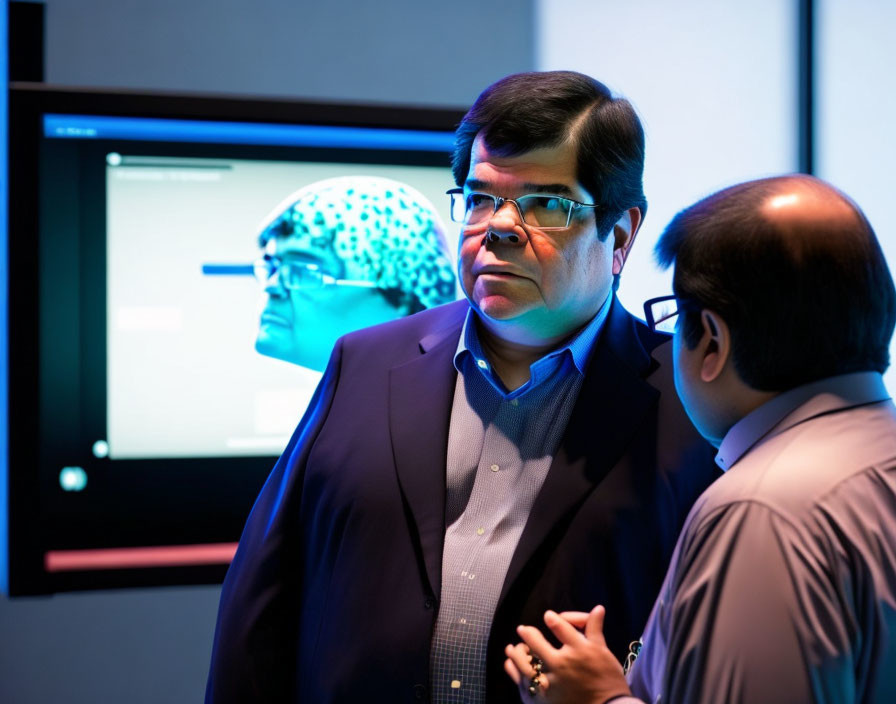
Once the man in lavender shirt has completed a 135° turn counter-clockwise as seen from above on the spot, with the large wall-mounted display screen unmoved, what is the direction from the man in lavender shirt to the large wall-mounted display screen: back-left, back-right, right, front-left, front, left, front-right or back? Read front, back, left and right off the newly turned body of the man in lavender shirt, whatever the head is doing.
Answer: back-right

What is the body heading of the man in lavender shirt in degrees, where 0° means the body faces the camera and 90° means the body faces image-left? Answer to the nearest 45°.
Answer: approximately 135°

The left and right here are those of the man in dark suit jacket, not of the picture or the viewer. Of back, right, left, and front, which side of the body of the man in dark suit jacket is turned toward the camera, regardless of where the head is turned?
front

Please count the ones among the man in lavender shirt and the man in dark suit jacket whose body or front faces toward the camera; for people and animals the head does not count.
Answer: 1

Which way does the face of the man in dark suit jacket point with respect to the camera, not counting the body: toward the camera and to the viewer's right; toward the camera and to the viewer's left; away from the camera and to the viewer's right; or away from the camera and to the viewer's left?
toward the camera and to the viewer's left

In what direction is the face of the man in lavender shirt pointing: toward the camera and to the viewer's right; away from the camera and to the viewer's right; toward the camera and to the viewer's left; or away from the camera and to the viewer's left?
away from the camera and to the viewer's left

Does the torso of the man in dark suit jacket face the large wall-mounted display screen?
no

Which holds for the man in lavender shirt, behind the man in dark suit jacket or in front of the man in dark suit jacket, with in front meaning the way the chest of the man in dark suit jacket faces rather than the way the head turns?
in front

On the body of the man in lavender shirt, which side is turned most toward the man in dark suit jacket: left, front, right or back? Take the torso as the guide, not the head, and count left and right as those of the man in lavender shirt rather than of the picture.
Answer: front

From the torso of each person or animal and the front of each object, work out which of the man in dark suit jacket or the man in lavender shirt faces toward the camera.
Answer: the man in dark suit jacket
